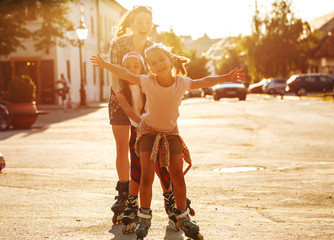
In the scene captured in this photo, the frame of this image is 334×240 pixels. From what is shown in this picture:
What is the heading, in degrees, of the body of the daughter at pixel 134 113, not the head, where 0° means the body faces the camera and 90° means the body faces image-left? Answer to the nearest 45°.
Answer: approximately 0°

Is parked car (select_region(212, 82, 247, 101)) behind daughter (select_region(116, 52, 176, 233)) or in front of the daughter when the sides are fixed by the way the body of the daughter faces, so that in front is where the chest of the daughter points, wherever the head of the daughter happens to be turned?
behind

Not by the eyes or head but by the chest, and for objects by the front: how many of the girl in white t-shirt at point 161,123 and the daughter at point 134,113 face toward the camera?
2

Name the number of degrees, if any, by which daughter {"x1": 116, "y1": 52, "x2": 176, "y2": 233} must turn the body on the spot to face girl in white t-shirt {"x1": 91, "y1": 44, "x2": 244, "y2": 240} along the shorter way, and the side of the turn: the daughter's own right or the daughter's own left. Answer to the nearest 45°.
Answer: approximately 45° to the daughter's own left

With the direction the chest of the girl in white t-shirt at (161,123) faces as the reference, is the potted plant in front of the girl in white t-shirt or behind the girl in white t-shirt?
behind

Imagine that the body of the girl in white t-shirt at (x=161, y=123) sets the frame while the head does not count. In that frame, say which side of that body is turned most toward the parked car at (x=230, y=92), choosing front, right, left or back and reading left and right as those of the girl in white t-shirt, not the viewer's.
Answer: back

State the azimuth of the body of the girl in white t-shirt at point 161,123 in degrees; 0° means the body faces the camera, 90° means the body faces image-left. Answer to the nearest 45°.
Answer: approximately 0°

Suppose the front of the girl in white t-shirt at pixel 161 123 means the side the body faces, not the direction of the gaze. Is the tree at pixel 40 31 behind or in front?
behind
